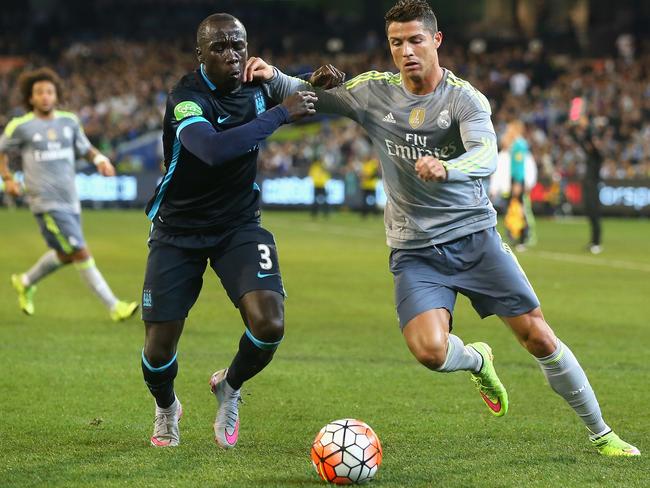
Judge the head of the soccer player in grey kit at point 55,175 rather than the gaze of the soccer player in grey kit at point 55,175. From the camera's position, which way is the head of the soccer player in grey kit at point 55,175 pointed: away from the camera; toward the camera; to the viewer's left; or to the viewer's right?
toward the camera

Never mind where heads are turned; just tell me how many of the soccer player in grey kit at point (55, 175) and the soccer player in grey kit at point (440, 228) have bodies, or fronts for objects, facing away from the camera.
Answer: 0

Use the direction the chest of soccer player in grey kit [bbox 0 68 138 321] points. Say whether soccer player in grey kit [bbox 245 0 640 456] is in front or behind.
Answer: in front

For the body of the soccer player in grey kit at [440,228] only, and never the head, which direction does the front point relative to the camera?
toward the camera

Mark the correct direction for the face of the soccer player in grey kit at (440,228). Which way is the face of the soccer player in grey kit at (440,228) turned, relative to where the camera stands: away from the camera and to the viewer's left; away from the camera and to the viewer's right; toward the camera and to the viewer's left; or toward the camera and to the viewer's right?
toward the camera and to the viewer's left

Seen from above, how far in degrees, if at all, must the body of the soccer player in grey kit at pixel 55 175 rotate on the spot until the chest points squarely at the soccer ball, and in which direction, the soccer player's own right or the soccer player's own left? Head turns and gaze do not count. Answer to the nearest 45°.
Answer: approximately 45° to the soccer player's own right

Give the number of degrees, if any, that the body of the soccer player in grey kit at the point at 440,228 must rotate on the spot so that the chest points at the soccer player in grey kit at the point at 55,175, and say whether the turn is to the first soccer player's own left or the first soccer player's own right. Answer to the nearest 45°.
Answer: approximately 135° to the first soccer player's own right

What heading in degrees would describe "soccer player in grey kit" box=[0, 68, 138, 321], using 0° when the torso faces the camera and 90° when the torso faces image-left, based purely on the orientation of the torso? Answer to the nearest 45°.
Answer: approximately 315°
